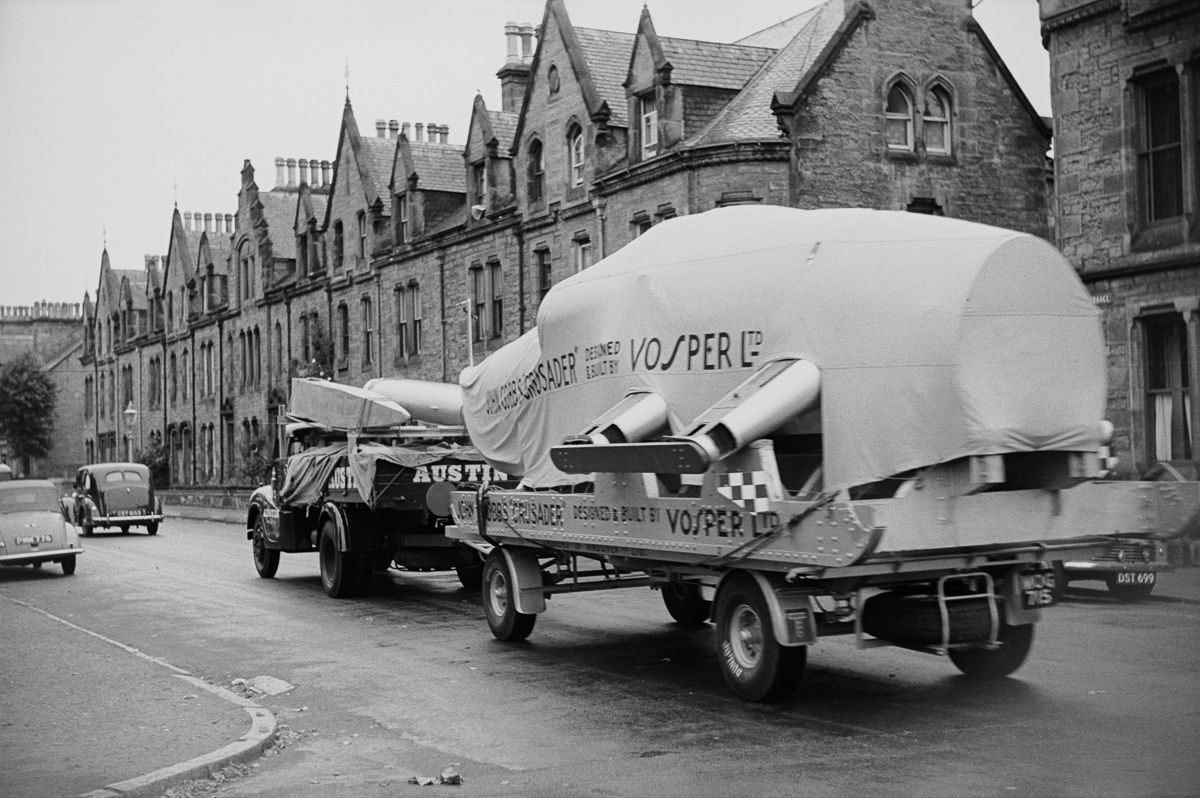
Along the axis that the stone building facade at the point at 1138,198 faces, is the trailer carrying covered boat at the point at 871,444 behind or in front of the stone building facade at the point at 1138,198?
in front

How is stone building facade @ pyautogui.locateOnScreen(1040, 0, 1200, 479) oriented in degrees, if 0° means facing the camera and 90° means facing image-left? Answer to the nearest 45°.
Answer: approximately 45°

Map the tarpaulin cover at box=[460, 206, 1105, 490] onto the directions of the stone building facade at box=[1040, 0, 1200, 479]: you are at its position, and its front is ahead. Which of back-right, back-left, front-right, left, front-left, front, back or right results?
front-left

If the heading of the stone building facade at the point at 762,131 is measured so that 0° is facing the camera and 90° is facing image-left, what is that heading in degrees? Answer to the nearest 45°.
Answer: approximately 45°

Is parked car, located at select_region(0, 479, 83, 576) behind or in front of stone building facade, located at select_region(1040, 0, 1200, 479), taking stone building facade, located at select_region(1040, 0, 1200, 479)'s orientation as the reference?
in front

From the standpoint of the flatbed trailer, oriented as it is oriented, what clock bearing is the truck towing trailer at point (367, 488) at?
The truck towing trailer is roughly at 12 o'clock from the flatbed trailer.

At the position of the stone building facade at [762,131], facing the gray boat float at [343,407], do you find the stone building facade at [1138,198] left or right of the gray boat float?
left

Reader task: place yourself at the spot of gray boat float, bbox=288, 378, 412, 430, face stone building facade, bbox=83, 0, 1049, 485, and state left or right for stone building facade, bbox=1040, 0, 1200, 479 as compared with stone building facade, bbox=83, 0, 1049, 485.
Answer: right

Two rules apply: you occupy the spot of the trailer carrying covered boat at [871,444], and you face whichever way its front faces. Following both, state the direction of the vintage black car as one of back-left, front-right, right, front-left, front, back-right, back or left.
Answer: front

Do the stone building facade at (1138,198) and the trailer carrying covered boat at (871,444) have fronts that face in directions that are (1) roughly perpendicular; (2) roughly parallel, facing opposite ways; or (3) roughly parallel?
roughly perpendicular
